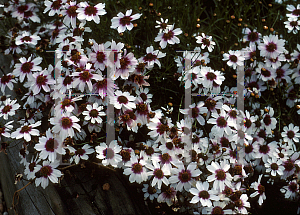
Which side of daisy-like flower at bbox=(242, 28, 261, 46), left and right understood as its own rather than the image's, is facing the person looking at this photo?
front

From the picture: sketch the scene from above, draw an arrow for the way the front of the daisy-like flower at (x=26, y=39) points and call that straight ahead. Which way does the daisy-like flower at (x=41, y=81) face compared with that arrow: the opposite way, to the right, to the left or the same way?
the same way

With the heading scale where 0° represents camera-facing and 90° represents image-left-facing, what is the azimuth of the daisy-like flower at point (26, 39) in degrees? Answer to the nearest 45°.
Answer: approximately 0°

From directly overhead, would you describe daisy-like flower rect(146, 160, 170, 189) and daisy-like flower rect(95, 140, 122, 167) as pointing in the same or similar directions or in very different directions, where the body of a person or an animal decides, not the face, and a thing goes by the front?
same or similar directions

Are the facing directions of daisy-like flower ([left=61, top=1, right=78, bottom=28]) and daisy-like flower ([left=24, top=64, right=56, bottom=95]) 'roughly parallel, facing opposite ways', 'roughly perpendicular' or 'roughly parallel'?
roughly parallel

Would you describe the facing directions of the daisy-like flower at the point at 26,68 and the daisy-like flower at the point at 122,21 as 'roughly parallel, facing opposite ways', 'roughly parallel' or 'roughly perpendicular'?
roughly parallel

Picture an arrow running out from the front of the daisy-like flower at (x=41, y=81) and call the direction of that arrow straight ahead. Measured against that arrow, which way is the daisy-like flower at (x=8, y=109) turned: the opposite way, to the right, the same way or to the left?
the same way

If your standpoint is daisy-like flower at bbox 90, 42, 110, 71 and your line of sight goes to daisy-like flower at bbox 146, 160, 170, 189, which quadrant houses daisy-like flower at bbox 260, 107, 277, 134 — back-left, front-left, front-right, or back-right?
front-left

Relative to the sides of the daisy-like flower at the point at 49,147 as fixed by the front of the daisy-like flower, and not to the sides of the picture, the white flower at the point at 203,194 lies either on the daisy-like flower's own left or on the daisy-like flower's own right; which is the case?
on the daisy-like flower's own left

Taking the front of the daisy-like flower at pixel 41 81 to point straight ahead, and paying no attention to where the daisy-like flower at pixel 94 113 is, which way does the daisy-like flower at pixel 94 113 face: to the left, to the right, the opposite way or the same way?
the same way

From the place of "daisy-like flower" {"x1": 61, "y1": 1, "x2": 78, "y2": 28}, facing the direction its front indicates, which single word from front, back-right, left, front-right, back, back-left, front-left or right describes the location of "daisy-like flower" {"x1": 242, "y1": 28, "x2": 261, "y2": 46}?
left

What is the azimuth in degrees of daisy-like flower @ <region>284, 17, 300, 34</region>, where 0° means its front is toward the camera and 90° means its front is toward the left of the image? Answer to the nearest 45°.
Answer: approximately 0°

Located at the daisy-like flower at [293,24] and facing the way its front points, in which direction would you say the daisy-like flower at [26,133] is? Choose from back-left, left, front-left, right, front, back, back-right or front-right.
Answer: front-right
